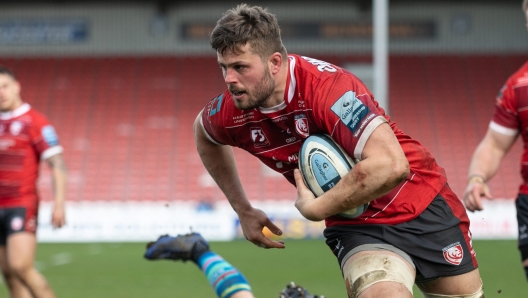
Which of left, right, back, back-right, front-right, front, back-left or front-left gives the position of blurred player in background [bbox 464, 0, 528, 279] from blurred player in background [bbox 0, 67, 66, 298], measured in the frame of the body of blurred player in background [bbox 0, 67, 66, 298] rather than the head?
left

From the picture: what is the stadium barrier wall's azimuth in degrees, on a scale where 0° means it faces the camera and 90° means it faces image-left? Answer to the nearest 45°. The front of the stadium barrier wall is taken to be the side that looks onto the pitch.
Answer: approximately 0°

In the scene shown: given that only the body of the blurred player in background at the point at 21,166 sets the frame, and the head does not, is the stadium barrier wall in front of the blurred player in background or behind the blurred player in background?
behind

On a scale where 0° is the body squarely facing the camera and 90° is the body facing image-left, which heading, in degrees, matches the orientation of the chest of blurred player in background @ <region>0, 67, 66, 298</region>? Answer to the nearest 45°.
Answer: approximately 45°
